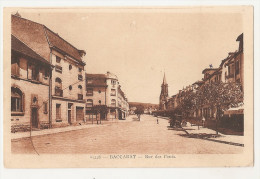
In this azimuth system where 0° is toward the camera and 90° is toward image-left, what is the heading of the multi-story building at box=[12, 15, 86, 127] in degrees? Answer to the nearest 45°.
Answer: approximately 315°

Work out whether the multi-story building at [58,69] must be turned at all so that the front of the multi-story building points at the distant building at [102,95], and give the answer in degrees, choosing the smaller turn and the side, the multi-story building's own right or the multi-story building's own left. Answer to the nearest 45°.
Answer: approximately 45° to the multi-story building's own left
